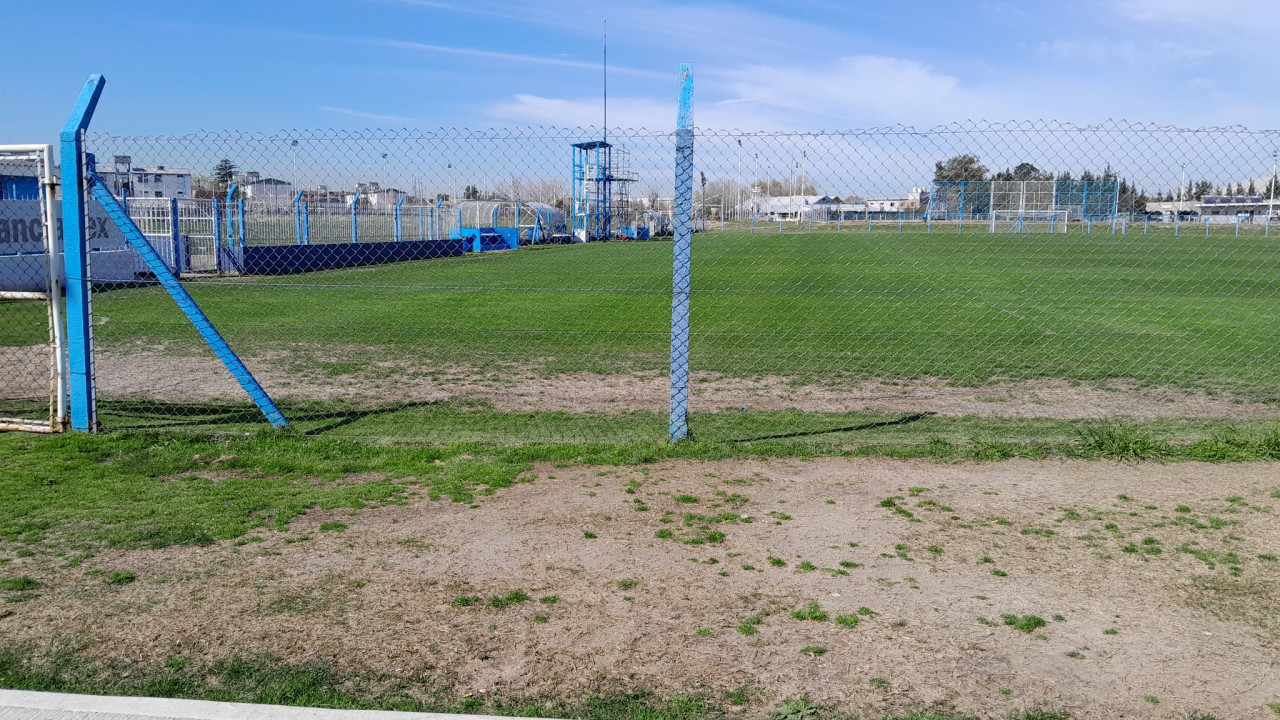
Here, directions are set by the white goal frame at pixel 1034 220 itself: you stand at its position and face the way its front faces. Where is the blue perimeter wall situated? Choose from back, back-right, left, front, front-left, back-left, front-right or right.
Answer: front-right

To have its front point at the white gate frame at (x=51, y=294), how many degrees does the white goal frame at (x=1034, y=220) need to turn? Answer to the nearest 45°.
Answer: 0° — it already faces it

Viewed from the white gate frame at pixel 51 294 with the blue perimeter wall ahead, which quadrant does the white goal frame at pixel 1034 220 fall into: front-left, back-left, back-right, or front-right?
front-right

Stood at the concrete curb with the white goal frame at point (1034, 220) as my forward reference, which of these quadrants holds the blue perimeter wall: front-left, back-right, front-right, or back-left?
front-left

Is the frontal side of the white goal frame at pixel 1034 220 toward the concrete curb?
yes

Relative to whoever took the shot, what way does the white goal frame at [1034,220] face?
facing the viewer

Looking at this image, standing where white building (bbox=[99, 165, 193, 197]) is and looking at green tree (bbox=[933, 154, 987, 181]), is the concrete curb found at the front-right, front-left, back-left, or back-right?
front-right
